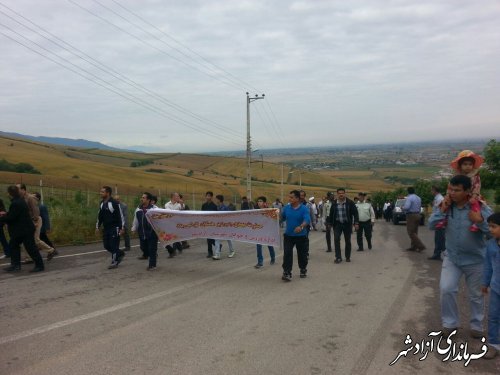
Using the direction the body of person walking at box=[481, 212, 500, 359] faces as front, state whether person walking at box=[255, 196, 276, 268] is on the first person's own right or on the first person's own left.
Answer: on the first person's own right

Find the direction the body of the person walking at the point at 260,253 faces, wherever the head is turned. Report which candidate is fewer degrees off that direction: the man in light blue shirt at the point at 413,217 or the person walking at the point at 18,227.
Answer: the person walking

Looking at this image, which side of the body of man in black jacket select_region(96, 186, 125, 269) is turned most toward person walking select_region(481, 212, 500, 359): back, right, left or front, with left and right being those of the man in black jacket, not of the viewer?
left

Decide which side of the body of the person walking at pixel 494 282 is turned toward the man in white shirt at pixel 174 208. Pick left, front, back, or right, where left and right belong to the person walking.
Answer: right

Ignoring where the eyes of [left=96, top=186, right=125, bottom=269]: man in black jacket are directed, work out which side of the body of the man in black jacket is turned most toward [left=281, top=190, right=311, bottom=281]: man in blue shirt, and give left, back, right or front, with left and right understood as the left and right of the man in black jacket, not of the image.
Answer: left

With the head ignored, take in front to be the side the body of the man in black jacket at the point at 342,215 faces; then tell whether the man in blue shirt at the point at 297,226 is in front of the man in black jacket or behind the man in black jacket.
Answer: in front

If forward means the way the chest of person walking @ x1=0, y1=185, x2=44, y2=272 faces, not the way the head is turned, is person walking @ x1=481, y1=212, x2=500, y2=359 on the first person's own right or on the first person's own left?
on the first person's own left

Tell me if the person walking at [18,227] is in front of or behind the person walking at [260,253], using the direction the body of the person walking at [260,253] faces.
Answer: in front
